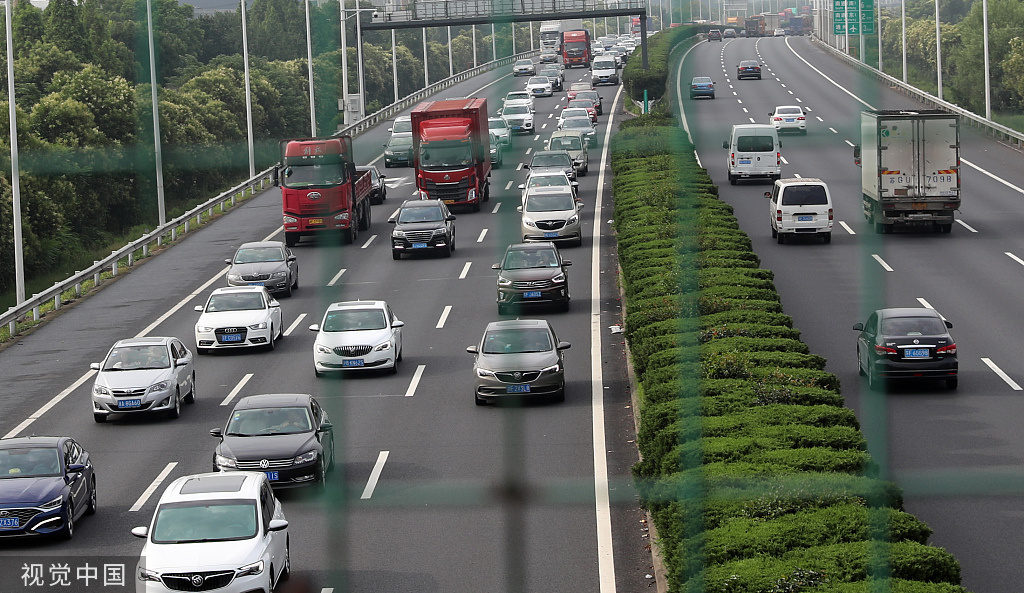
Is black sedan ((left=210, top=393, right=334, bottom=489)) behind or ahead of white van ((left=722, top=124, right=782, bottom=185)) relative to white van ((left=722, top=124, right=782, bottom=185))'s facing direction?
behind

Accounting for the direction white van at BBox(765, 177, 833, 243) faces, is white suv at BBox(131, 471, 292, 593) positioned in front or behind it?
behind

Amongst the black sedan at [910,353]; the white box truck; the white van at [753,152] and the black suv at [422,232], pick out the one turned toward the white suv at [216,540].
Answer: the black suv

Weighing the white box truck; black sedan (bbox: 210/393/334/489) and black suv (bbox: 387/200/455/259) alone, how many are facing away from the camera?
1

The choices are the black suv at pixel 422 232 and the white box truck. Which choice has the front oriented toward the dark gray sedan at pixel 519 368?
the black suv

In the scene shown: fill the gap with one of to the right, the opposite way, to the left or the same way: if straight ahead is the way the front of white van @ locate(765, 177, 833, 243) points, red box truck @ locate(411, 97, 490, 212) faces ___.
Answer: the opposite way

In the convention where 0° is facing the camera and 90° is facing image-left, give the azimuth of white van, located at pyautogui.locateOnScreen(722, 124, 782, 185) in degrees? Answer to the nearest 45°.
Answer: approximately 180°

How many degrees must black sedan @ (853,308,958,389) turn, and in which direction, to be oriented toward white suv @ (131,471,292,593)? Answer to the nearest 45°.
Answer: approximately 135° to its left

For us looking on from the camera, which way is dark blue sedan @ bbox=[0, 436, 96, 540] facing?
facing the viewer and to the left of the viewer

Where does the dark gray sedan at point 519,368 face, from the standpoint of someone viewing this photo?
facing the viewer

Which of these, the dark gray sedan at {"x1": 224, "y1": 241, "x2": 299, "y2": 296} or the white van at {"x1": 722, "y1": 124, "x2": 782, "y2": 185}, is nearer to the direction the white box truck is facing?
the white van

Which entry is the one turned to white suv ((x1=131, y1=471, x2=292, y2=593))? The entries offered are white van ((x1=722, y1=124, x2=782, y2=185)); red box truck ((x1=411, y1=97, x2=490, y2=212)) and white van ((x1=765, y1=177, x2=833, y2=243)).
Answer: the red box truck

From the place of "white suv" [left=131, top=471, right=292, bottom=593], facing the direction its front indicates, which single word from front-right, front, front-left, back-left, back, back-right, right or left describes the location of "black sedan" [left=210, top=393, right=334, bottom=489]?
back

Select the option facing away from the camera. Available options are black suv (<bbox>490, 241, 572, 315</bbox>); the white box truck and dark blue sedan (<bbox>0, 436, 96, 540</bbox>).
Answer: the white box truck

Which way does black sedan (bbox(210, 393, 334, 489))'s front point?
toward the camera
